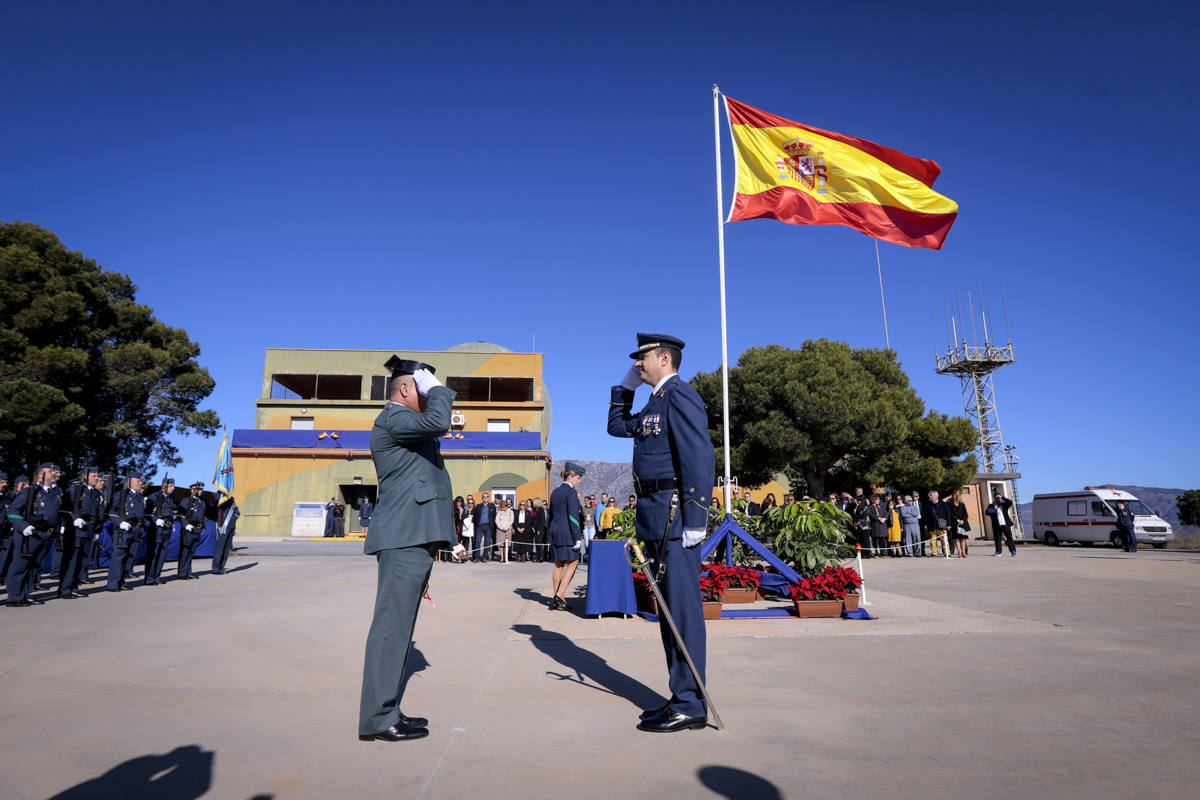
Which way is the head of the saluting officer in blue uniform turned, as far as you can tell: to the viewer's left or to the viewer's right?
to the viewer's left

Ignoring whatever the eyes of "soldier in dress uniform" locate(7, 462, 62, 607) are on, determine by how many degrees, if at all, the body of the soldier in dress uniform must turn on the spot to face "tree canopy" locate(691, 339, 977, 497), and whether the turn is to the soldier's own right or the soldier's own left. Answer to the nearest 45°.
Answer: approximately 45° to the soldier's own left

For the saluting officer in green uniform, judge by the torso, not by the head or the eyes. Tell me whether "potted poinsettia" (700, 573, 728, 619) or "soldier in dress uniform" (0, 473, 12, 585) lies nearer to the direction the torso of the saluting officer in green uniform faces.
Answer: the potted poinsettia

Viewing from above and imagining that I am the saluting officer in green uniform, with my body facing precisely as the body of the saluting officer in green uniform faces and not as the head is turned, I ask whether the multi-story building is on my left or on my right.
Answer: on my left

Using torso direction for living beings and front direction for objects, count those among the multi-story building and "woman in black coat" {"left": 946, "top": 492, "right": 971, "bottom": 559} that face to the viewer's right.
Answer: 0

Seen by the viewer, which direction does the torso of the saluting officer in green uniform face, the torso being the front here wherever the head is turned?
to the viewer's right

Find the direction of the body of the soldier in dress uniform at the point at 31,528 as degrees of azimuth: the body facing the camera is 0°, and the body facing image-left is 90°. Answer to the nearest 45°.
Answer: approximately 315°

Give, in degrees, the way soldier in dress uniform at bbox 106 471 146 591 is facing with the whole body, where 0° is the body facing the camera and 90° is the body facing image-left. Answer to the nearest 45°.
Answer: approximately 315°

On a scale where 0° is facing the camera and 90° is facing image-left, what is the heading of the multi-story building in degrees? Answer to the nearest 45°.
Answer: approximately 0°

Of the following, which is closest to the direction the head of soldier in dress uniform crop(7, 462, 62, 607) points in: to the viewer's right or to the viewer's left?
to the viewer's right
